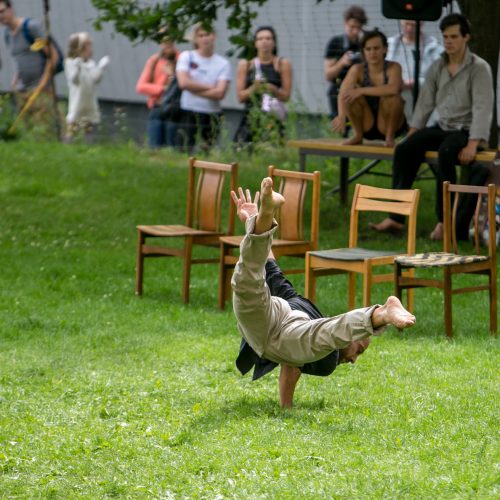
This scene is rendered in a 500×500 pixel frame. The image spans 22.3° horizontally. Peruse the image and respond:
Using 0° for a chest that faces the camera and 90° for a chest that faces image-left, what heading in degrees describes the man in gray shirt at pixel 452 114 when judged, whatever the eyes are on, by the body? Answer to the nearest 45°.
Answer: approximately 45°

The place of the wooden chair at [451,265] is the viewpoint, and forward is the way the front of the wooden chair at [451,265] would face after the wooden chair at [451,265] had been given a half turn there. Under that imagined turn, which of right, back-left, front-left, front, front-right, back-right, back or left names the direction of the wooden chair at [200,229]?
left

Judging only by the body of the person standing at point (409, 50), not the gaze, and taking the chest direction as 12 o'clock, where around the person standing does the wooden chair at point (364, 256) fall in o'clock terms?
The wooden chair is roughly at 12 o'clock from the person standing.

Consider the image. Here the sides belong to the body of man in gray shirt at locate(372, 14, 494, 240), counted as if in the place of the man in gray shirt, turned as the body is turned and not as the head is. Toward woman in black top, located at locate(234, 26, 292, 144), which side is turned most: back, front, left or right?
right

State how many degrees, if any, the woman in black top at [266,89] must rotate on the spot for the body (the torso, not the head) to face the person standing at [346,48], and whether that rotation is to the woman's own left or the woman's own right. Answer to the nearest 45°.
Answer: approximately 45° to the woman's own left

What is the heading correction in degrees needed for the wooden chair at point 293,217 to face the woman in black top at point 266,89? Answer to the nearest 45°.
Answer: approximately 135° to its right

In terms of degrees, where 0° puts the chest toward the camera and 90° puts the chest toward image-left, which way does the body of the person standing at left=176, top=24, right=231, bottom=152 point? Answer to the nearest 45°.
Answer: approximately 0°
